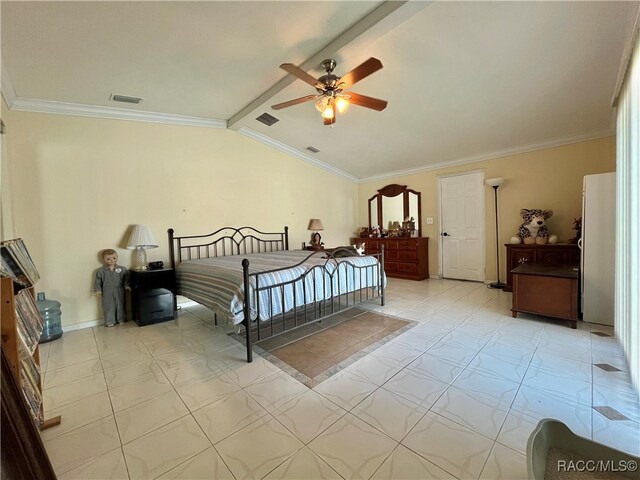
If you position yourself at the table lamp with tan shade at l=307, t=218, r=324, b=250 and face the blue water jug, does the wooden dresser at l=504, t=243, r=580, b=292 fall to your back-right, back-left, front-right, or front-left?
back-left

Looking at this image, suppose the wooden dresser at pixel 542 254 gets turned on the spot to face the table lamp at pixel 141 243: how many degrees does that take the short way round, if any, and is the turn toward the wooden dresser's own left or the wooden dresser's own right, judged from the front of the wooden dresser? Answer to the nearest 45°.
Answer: approximately 45° to the wooden dresser's own right

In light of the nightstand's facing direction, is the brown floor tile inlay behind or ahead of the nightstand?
ahead

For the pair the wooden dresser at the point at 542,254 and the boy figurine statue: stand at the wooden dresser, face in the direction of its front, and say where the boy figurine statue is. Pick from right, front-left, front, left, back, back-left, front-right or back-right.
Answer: front-right

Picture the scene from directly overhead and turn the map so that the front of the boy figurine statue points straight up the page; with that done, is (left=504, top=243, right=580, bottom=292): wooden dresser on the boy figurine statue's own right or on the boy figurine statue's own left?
on the boy figurine statue's own left

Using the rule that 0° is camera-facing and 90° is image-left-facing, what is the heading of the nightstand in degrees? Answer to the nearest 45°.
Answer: approximately 315°

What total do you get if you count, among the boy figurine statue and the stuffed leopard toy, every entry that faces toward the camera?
2

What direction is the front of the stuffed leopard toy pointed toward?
toward the camera

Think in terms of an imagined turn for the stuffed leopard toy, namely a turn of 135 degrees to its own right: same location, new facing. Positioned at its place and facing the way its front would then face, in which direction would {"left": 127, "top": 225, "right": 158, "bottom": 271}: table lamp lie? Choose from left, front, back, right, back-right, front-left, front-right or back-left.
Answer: left

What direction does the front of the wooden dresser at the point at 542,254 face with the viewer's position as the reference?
facing the viewer

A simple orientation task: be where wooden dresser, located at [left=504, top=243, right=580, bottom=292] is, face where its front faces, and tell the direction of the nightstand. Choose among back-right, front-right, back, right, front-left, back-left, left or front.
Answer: front-right
